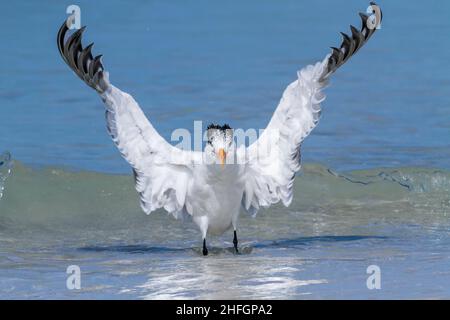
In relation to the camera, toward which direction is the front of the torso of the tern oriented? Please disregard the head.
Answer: toward the camera
